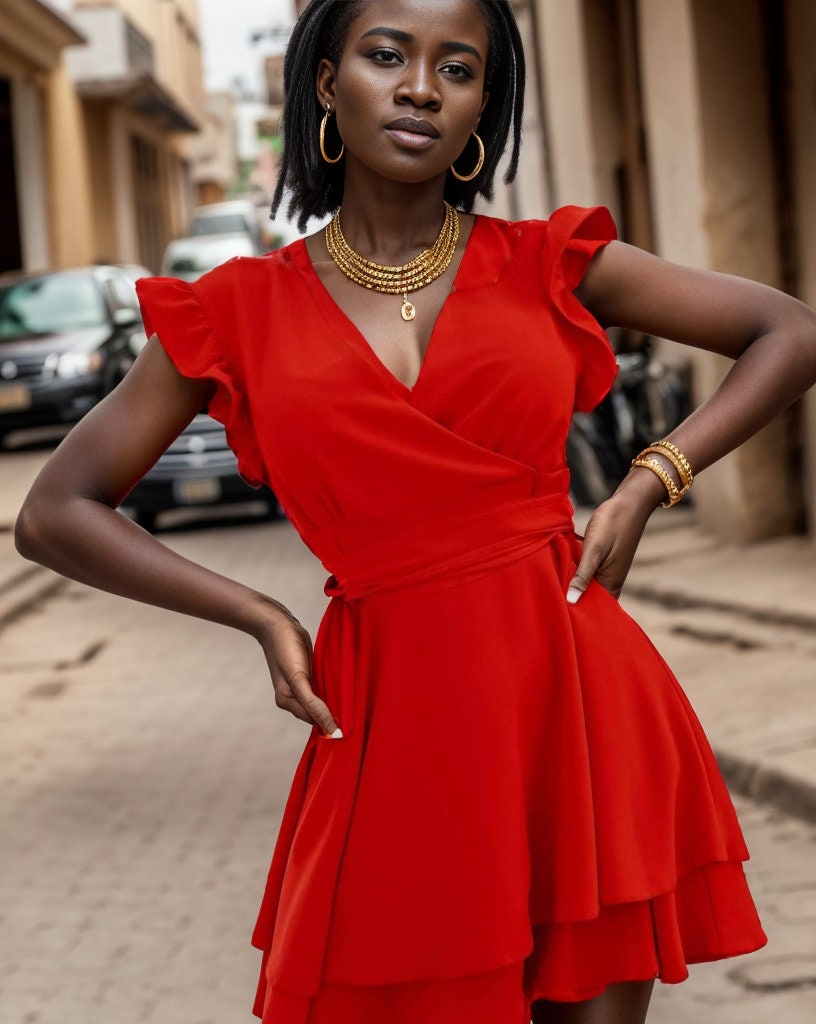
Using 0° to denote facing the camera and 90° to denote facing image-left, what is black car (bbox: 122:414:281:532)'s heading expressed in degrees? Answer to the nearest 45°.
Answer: approximately 0°

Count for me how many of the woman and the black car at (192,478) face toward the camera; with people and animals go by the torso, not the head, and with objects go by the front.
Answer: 2

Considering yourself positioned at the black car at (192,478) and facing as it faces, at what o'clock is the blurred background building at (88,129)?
The blurred background building is roughly at 6 o'clock from the black car.

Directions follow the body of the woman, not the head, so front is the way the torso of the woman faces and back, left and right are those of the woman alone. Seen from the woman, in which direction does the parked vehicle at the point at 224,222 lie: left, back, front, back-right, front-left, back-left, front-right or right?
back

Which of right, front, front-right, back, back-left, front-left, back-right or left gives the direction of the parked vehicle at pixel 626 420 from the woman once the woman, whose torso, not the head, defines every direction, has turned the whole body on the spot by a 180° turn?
front

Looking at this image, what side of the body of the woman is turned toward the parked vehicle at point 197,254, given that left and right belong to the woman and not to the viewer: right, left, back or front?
back

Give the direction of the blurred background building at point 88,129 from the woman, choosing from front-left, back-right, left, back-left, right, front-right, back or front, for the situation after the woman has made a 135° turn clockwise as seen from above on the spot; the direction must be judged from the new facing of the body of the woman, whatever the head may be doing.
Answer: front-right
